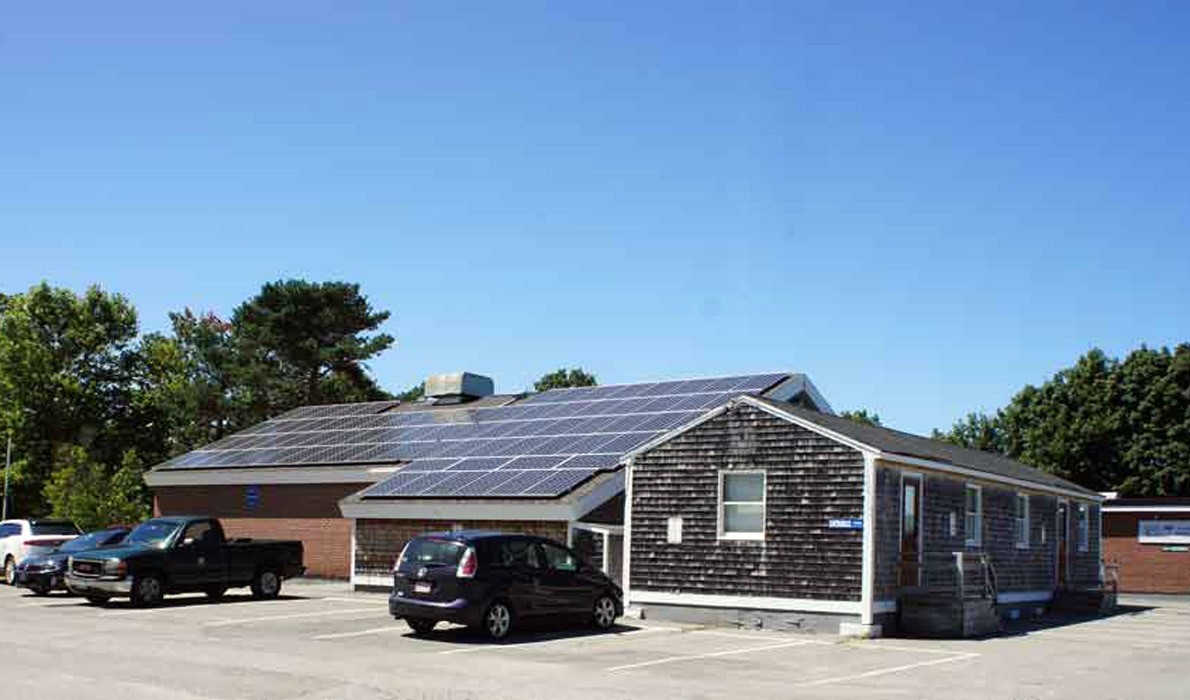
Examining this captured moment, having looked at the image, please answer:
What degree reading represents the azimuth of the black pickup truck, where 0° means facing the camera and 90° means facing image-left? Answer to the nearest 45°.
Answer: approximately 45°

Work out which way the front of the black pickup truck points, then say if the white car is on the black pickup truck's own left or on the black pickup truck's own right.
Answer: on the black pickup truck's own right
